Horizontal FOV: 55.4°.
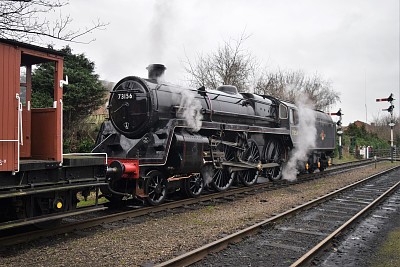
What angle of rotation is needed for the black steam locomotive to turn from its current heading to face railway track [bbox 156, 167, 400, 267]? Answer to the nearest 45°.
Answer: approximately 90° to its left

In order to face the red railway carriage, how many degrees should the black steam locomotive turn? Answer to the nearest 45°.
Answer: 0° — it already faces it

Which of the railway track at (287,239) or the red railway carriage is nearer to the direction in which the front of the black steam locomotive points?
the red railway carriage

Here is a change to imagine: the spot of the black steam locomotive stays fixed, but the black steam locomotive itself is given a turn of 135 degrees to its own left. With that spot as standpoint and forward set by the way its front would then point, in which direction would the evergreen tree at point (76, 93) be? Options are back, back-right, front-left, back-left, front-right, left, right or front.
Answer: back-left

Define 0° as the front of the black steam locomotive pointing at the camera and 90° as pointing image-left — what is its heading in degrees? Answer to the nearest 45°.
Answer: approximately 45°
